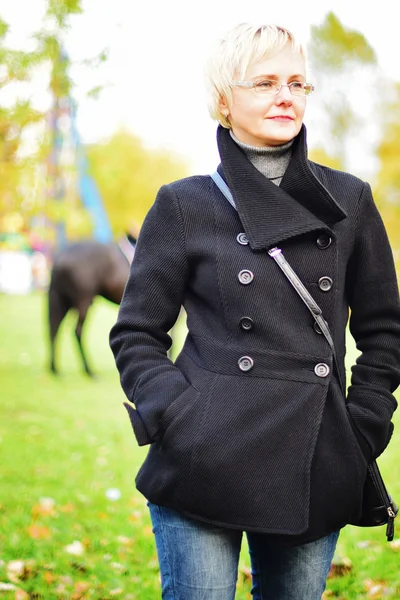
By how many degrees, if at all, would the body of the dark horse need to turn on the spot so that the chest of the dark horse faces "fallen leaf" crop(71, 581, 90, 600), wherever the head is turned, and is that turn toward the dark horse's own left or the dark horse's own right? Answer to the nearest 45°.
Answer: approximately 90° to the dark horse's own right

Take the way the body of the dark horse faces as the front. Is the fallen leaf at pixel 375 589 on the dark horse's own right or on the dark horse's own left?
on the dark horse's own right

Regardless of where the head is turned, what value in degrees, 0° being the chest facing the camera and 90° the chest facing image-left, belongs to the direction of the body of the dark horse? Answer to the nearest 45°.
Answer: approximately 270°

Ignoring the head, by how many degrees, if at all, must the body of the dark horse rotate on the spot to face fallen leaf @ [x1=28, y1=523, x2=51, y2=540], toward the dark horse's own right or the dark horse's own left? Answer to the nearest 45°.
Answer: approximately 90° to the dark horse's own right

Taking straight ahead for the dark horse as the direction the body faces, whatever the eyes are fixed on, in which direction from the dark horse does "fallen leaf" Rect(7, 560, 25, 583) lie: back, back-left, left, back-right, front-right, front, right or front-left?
right

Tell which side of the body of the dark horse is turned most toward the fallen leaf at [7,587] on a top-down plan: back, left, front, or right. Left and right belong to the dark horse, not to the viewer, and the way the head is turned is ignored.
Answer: right

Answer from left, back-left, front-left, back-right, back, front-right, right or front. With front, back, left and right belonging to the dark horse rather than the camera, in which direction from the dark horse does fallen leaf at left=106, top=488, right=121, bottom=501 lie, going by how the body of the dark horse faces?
right

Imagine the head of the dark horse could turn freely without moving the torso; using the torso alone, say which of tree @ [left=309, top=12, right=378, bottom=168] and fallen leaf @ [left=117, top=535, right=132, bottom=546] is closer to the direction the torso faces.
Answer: the tree

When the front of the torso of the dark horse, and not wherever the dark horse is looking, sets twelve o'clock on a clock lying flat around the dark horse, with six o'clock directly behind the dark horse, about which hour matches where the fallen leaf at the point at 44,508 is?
The fallen leaf is roughly at 3 o'clock from the dark horse.

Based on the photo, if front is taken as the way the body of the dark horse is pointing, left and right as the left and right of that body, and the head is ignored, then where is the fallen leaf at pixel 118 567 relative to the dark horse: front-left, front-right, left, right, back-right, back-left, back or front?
right

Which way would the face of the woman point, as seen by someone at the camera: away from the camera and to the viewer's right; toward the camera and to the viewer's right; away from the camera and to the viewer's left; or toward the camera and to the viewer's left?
toward the camera and to the viewer's right
